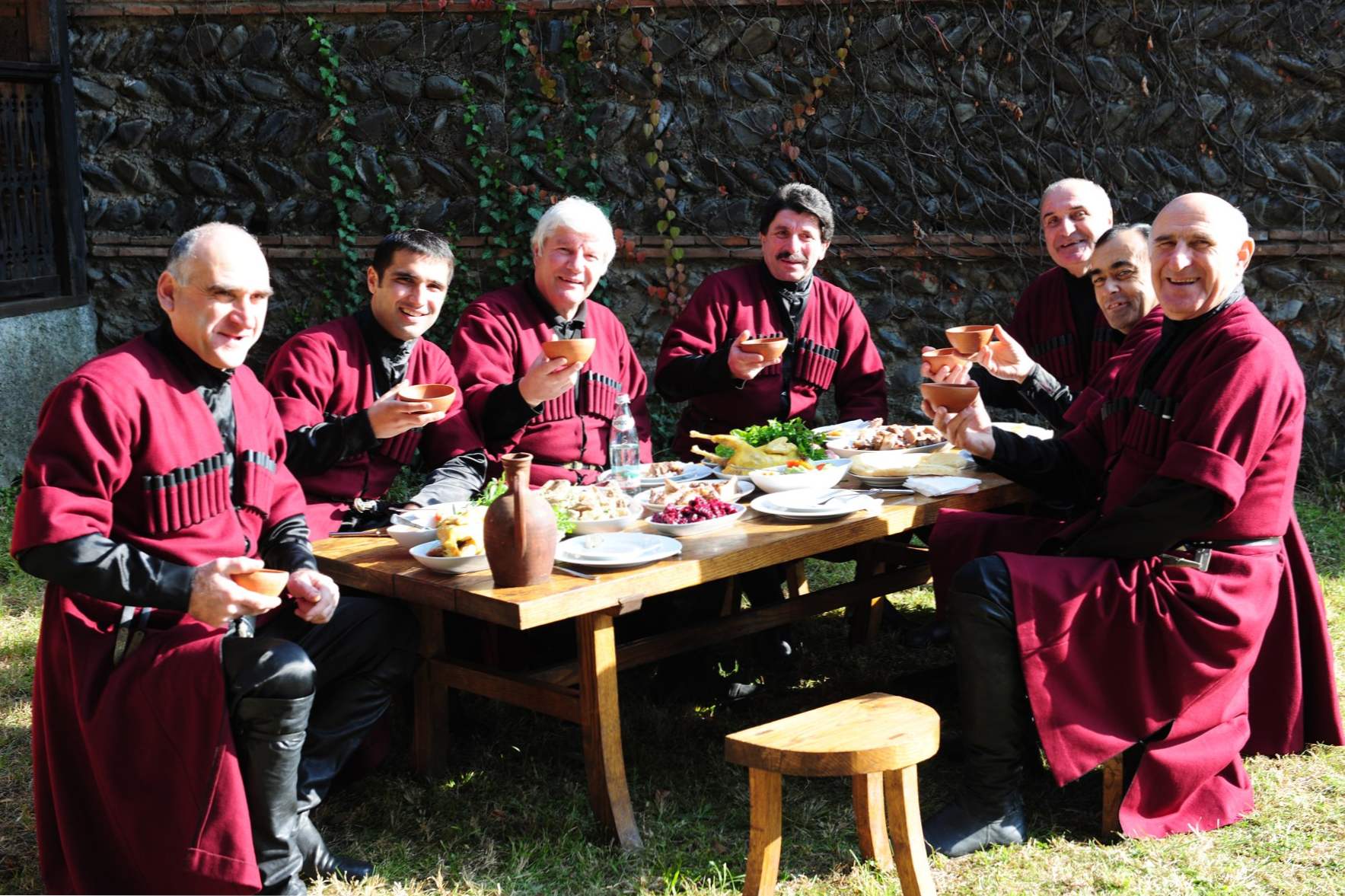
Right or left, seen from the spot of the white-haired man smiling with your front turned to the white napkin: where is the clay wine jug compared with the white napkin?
right

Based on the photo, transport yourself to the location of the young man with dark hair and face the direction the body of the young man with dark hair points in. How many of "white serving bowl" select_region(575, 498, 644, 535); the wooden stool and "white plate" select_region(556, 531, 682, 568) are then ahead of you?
3

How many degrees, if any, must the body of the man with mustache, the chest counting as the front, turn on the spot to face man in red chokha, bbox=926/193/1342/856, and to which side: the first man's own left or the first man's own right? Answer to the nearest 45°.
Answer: approximately 45° to the first man's own left

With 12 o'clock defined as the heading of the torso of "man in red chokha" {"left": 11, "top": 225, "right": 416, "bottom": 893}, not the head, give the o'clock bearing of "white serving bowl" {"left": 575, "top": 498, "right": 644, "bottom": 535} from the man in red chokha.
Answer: The white serving bowl is roughly at 10 o'clock from the man in red chokha.

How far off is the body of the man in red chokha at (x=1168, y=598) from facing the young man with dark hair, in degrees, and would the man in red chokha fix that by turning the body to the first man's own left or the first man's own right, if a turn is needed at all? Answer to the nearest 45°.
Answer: approximately 45° to the first man's own right

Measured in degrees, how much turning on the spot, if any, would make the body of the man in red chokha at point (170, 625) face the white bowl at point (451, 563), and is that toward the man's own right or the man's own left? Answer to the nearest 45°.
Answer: approximately 45° to the man's own left

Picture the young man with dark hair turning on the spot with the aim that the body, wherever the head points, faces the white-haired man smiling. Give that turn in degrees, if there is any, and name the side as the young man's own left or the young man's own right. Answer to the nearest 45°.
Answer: approximately 90° to the young man's own left

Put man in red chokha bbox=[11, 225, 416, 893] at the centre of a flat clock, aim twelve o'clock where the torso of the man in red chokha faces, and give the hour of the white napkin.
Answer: The white napkin is roughly at 10 o'clock from the man in red chokha.

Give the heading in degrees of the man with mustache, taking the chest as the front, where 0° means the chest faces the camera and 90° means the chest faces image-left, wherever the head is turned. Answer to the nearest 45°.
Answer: approximately 0°

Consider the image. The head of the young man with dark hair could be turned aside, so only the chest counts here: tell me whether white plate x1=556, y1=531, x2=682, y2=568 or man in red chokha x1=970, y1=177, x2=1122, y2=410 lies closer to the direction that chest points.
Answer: the white plate

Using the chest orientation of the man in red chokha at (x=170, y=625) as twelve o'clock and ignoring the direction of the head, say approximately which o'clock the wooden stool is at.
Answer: The wooden stool is roughly at 11 o'clock from the man in red chokha.
